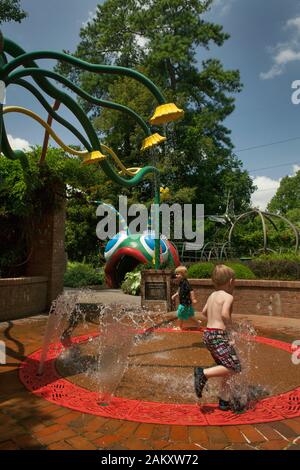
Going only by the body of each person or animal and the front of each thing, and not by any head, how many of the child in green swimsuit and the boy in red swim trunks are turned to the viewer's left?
1

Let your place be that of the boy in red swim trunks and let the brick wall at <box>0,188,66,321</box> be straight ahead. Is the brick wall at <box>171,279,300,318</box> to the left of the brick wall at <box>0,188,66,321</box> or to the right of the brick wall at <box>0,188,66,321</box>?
right
